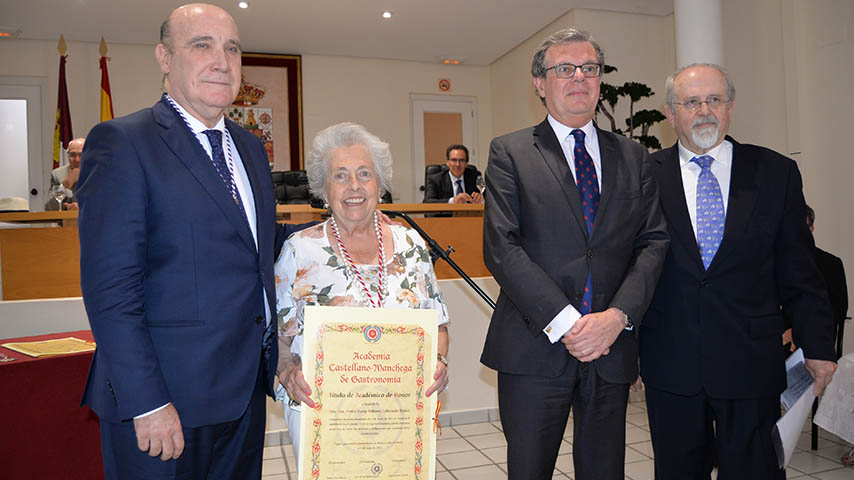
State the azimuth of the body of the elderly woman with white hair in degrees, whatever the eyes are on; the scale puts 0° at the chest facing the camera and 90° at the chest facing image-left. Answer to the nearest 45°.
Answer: approximately 0°

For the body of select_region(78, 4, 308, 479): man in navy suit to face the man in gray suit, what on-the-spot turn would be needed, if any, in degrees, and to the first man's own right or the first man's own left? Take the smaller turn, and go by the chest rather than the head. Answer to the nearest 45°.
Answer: approximately 45° to the first man's own left

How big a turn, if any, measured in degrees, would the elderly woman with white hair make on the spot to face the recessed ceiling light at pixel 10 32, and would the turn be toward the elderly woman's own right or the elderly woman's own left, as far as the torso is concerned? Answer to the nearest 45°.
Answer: approximately 135° to the elderly woman's own right

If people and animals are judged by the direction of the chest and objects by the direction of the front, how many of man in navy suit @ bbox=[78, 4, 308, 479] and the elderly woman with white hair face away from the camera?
0

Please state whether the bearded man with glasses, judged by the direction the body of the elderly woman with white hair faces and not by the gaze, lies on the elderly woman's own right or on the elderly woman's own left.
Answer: on the elderly woman's own left

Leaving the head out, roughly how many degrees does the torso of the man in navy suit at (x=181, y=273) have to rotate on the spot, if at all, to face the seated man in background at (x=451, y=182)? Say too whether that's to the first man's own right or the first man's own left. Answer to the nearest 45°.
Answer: approximately 90° to the first man's own left

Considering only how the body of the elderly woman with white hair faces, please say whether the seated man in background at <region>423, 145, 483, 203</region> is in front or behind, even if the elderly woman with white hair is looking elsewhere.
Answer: behind

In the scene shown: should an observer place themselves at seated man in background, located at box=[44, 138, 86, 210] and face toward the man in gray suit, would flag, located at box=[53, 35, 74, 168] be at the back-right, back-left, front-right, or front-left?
back-left

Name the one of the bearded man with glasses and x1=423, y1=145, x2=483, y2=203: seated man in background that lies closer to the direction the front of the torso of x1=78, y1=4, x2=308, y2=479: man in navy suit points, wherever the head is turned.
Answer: the bearded man with glasses
